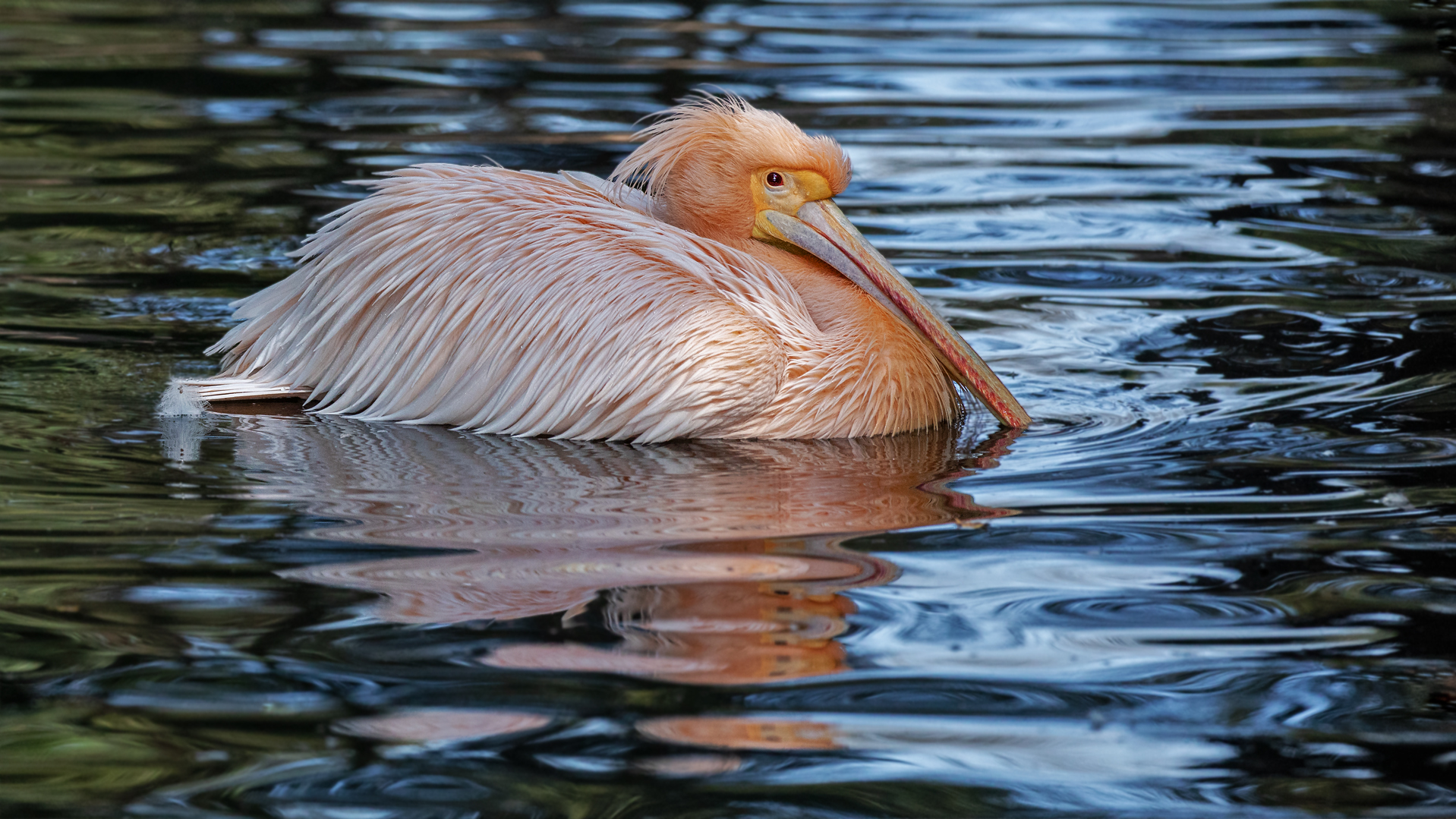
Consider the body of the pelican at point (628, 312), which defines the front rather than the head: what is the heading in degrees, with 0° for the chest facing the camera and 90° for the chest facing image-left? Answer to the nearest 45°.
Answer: approximately 270°
